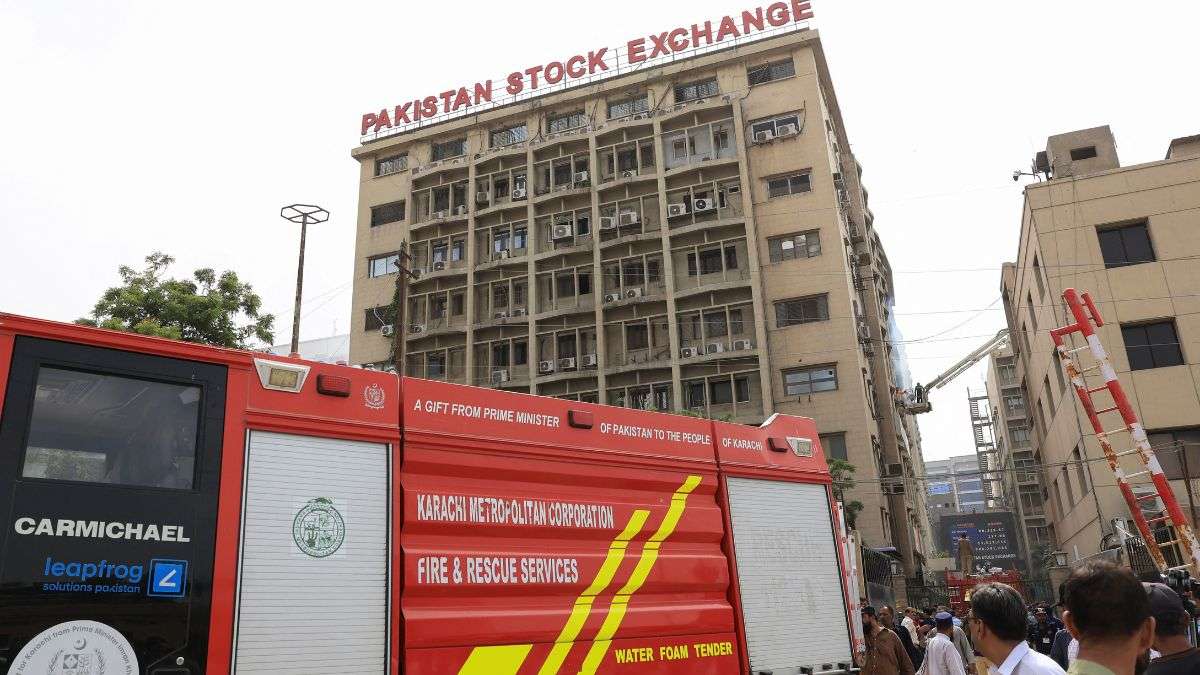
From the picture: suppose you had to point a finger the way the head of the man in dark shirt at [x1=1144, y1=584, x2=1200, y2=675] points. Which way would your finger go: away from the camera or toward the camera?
away from the camera

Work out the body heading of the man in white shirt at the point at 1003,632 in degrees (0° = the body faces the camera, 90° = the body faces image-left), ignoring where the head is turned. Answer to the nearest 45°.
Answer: approximately 135°

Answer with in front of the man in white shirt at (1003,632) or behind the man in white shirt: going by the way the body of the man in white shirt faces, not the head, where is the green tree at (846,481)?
in front

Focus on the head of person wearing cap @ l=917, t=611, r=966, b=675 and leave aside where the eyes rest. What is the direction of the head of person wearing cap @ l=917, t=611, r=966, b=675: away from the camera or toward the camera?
away from the camera

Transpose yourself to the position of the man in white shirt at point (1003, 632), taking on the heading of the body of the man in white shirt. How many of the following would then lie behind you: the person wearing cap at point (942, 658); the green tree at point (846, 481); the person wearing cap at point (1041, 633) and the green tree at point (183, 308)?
0

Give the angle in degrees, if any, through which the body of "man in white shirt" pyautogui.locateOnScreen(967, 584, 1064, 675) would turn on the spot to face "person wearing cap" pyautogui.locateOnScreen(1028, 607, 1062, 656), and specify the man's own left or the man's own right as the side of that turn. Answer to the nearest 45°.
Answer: approximately 45° to the man's own right

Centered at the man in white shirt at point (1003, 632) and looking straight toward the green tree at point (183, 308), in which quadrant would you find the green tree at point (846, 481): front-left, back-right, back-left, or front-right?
front-right

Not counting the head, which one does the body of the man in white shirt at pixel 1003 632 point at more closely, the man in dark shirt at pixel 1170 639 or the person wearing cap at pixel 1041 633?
the person wearing cap

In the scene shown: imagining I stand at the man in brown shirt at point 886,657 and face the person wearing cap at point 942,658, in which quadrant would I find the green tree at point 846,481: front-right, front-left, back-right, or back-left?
front-left

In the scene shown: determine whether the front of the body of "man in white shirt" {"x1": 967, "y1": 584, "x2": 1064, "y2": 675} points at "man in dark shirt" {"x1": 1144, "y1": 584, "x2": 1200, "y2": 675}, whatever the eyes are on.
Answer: no

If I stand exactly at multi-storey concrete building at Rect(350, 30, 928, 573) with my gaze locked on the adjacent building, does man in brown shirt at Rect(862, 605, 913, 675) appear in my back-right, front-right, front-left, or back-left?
front-right

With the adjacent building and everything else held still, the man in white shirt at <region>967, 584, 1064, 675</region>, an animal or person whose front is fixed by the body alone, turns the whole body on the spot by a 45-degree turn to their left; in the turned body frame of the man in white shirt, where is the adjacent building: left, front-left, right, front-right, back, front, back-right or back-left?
right
